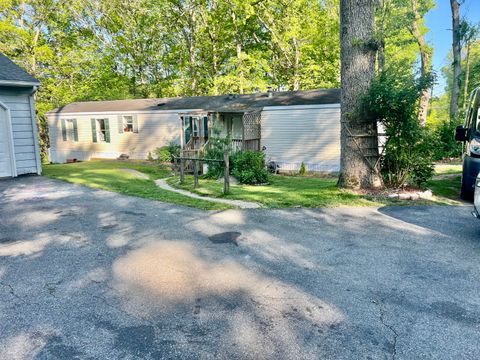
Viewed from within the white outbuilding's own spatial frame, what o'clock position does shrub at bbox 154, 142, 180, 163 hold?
The shrub is roughly at 8 o'clock from the white outbuilding.

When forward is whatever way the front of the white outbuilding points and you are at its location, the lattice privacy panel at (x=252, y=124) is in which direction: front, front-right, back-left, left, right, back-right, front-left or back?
left

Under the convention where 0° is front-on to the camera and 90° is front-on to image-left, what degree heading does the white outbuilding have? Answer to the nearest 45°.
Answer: approximately 0°

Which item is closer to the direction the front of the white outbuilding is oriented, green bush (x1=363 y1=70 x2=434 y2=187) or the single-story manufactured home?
the green bush

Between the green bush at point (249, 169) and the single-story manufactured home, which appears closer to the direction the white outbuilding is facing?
the green bush

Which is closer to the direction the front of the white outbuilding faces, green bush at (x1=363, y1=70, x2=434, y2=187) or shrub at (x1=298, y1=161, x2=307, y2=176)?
the green bush

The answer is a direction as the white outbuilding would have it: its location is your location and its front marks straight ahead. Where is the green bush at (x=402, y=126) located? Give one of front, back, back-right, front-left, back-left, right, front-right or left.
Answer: front-left

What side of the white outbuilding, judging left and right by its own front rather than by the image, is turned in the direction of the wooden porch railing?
left

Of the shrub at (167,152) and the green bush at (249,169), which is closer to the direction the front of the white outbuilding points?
the green bush

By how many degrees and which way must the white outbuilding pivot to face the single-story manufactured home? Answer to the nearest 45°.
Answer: approximately 90° to its left

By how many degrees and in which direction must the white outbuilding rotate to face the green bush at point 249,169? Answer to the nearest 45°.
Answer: approximately 45° to its left
